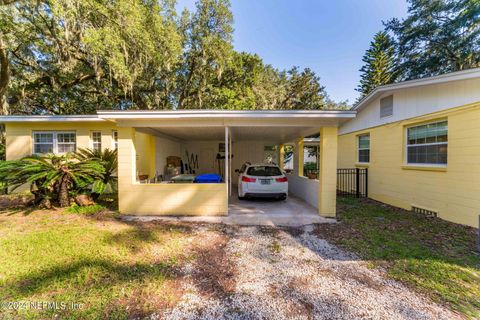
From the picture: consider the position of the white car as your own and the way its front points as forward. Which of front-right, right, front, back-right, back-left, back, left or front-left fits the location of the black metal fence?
front-right

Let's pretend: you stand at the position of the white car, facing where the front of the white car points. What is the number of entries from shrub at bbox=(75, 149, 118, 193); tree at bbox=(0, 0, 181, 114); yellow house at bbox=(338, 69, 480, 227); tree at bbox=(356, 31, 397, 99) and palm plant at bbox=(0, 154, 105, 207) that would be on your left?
3

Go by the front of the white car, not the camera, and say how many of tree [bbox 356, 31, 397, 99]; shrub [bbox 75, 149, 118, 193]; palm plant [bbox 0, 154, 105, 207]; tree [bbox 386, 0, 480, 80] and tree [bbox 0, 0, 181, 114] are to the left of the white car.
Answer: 3

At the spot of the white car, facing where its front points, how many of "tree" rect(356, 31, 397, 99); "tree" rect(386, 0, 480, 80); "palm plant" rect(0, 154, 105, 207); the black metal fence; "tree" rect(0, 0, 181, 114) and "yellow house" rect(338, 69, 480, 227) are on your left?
2

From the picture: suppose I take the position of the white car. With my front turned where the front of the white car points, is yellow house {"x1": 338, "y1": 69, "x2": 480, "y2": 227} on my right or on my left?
on my right

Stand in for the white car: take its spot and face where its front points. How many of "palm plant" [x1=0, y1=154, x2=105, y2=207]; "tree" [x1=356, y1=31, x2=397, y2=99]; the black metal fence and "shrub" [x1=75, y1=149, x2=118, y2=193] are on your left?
2

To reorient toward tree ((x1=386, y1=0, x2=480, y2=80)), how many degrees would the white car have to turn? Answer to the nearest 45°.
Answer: approximately 45° to its right

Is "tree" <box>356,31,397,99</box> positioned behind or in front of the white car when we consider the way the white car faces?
in front

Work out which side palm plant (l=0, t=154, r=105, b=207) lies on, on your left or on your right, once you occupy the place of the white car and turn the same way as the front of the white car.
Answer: on your left

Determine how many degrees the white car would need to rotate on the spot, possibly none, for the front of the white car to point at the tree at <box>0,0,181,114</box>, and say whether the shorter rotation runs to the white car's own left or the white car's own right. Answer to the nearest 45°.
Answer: approximately 90° to the white car's own left

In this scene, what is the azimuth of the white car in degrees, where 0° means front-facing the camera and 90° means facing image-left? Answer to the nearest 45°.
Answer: approximately 180°

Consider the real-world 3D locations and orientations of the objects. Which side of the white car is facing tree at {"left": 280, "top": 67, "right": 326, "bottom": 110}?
front
